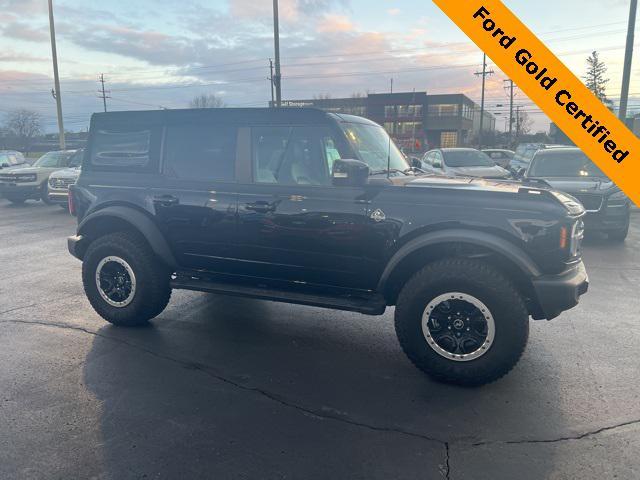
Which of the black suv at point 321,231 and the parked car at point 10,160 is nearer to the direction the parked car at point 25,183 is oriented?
the black suv

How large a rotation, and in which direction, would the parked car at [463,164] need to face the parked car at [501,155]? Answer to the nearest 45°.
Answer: approximately 135° to its left

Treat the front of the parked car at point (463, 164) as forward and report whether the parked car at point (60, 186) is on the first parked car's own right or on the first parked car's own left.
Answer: on the first parked car's own right

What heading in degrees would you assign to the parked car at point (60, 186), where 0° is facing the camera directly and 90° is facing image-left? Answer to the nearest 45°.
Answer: approximately 45°

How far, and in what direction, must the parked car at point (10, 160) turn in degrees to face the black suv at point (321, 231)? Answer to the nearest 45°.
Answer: approximately 45° to its left

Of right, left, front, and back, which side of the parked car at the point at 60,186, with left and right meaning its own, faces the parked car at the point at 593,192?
left

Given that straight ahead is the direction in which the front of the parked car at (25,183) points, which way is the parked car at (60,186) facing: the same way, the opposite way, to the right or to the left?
the same way

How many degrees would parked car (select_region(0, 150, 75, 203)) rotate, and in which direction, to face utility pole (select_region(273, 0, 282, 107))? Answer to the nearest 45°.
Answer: approximately 135° to its left

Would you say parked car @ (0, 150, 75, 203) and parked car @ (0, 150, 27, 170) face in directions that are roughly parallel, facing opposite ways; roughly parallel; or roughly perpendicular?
roughly parallel

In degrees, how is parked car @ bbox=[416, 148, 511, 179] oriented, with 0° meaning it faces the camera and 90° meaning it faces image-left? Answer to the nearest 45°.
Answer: approximately 315°

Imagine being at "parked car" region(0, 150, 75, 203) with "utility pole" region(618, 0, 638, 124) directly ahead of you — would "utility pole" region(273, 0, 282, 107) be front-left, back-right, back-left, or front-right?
front-left

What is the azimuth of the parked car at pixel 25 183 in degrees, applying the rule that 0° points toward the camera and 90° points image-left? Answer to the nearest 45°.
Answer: approximately 45°

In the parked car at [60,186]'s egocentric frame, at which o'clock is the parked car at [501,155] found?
the parked car at [501,155] is roughly at 7 o'clock from the parked car at [60,186].

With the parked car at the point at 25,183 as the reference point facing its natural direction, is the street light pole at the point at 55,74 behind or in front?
behind

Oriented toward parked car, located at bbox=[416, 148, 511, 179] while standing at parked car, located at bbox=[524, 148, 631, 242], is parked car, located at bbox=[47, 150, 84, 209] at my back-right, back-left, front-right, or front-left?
front-left

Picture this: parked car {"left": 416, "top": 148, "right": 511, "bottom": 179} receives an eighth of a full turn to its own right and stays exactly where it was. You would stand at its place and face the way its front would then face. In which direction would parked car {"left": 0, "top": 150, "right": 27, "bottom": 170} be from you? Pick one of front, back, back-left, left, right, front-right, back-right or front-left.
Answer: right

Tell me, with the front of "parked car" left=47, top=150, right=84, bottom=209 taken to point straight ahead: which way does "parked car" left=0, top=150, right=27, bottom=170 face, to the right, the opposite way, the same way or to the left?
the same way

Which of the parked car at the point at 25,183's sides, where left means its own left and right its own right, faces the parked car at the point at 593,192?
left

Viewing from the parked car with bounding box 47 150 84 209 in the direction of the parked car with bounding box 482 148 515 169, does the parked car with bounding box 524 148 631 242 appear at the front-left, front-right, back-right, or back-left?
front-right
